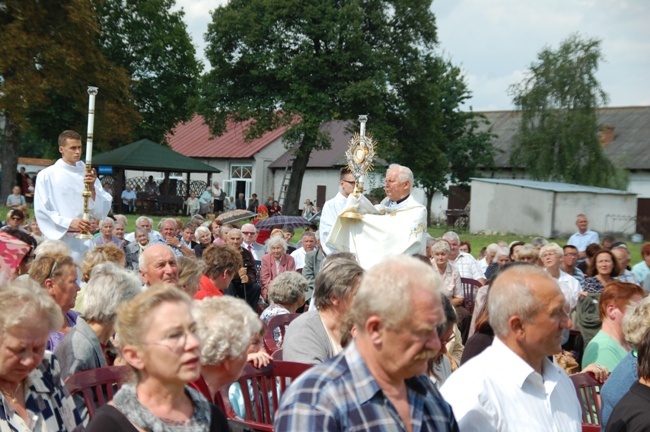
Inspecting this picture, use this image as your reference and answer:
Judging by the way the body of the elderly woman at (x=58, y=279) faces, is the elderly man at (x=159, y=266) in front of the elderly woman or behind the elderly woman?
in front

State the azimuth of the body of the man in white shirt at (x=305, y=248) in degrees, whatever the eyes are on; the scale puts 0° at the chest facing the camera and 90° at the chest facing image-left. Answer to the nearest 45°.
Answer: approximately 315°

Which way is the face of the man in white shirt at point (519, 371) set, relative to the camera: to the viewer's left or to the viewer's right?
to the viewer's right

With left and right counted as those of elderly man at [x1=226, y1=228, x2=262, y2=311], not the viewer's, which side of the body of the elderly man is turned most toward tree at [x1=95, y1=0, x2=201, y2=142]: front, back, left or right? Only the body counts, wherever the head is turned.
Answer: back

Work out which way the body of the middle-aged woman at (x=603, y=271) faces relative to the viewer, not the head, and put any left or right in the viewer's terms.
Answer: facing the viewer

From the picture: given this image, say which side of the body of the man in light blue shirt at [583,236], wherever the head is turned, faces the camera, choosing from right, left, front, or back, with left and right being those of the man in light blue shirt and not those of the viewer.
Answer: front

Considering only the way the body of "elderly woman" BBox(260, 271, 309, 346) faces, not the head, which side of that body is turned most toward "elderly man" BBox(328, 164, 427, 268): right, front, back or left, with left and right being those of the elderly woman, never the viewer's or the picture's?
front

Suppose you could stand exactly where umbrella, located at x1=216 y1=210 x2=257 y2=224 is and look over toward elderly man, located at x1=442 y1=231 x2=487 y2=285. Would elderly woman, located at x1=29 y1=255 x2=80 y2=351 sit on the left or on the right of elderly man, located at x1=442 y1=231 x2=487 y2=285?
right

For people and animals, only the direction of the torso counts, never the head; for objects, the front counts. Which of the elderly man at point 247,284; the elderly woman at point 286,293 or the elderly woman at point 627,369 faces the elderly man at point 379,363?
the elderly man at point 247,284

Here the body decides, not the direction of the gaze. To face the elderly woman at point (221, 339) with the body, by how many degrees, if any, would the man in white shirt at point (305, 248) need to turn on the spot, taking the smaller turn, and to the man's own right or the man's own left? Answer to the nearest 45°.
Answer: approximately 45° to the man's own right

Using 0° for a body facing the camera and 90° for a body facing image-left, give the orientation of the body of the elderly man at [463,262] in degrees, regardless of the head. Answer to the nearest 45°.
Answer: approximately 45°
